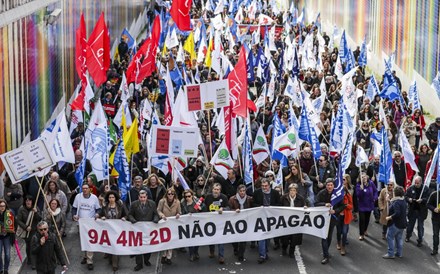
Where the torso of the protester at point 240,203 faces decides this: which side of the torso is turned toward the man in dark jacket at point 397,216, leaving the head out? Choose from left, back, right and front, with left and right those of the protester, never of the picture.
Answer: left

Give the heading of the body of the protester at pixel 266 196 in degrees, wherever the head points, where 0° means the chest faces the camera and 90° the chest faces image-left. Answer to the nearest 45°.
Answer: approximately 0°

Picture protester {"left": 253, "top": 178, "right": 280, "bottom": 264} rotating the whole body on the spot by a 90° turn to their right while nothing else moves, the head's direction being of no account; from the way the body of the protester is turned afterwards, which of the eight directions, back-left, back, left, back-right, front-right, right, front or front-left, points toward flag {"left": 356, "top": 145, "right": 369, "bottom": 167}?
back-right

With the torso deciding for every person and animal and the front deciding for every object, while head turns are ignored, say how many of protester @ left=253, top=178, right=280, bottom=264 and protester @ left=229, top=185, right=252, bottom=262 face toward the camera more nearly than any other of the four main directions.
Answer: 2
